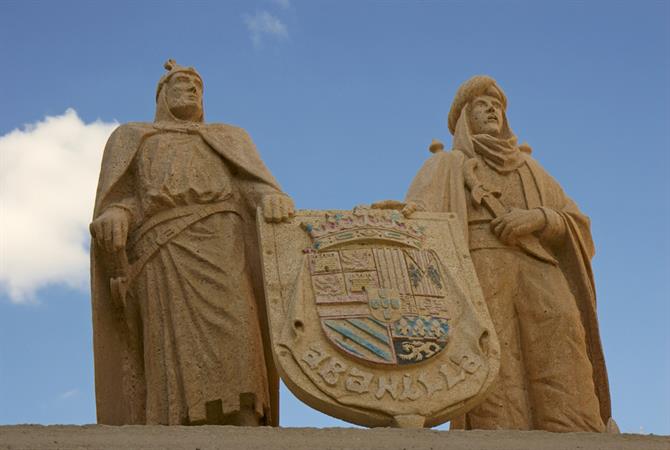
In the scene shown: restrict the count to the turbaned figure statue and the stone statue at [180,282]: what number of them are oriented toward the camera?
2

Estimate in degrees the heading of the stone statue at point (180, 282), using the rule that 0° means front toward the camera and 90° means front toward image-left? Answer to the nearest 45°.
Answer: approximately 0°

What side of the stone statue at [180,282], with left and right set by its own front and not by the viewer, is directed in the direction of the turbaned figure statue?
left
